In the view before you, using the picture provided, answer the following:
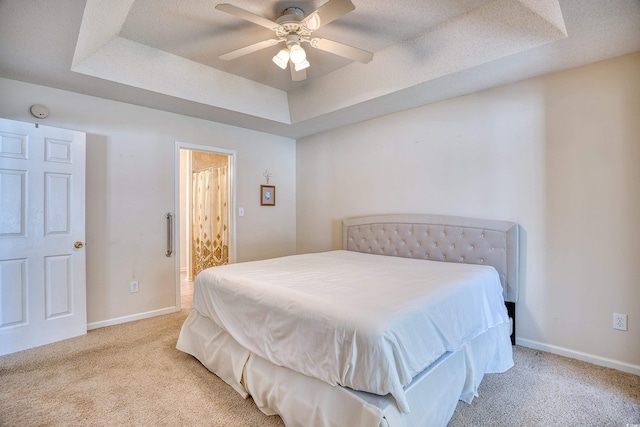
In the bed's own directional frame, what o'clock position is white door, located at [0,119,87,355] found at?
The white door is roughly at 2 o'clock from the bed.

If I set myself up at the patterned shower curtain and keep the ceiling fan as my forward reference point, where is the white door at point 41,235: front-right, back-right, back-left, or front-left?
front-right

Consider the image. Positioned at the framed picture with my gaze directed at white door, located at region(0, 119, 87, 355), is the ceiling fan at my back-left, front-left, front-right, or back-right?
front-left

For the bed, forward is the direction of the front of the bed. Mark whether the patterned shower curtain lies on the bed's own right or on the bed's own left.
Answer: on the bed's own right

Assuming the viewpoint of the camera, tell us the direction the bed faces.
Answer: facing the viewer and to the left of the viewer

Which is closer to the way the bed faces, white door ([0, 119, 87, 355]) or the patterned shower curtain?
the white door
